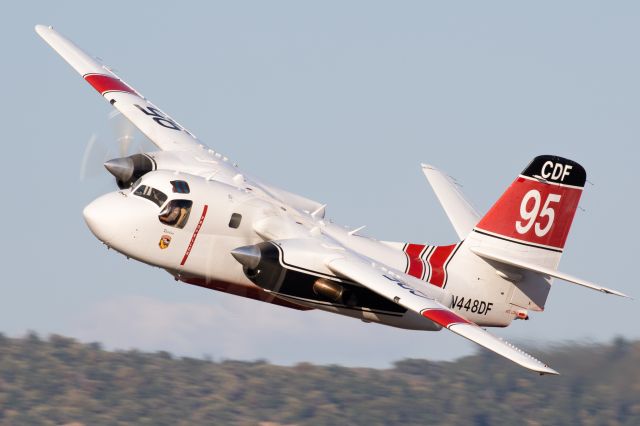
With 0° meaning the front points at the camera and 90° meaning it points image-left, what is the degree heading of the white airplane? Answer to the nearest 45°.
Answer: approximately 45°
